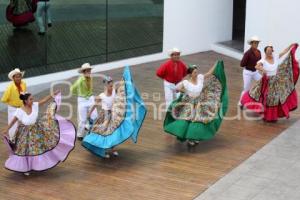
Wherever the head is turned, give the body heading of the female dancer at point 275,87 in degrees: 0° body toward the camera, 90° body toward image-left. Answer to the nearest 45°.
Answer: approximately 0°

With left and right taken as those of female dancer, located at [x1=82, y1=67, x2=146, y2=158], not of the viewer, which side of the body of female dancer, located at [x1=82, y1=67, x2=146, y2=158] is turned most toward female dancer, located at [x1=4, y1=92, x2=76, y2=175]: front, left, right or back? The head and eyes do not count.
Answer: right

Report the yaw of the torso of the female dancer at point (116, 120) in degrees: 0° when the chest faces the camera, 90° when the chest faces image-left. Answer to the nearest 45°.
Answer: approximately 315°

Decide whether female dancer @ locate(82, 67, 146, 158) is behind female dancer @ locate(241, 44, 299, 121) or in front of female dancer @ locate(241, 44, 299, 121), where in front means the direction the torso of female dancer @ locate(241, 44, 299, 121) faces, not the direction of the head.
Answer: in front

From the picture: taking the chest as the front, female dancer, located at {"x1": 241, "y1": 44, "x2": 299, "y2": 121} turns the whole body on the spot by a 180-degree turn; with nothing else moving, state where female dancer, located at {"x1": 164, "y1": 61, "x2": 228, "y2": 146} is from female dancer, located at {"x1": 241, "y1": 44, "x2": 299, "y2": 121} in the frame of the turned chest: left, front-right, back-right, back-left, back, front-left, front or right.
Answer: back-left

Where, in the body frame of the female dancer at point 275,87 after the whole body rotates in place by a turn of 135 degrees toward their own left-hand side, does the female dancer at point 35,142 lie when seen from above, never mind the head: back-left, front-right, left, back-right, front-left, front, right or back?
back

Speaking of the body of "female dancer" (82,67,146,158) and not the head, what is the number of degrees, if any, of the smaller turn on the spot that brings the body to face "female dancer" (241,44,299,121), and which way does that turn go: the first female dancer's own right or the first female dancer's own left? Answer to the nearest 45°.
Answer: approximately 90° to the first female dancer's own left

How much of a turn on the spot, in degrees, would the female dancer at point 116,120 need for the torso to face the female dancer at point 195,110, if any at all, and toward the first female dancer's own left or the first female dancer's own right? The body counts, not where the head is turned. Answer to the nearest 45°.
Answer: approximately 90° to the first female dancer's own left
